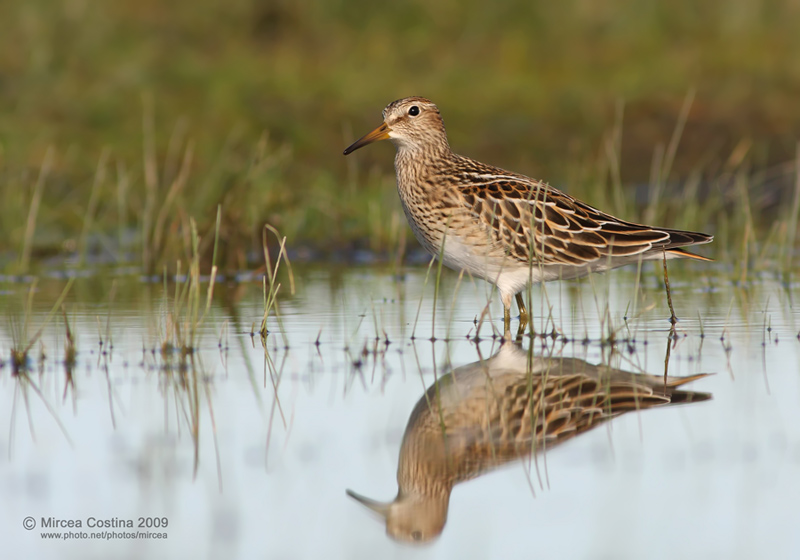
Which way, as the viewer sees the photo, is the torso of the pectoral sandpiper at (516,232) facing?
to the viewer's left
